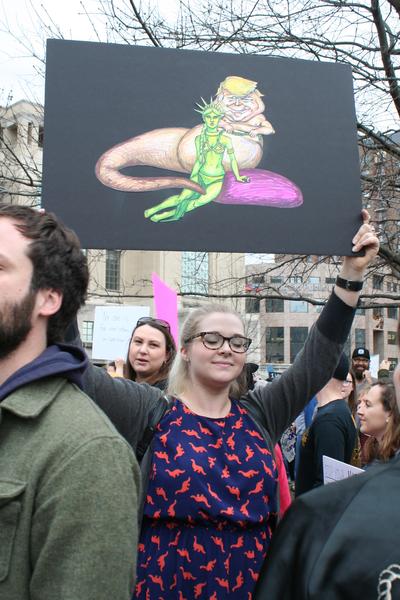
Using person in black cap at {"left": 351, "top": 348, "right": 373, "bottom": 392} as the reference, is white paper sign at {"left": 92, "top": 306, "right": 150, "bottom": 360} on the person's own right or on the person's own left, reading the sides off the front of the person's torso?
on the person's own right

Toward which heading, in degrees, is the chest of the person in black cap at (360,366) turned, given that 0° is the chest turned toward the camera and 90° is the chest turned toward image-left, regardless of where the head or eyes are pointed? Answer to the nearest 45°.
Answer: approximately 0°

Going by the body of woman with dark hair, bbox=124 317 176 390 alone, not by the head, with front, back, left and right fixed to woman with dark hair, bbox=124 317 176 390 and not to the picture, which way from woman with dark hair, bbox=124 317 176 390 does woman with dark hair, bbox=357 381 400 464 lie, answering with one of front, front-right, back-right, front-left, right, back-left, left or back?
back-left

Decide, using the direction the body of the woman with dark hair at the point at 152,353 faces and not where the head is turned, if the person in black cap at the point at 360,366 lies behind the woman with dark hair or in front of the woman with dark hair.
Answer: behind

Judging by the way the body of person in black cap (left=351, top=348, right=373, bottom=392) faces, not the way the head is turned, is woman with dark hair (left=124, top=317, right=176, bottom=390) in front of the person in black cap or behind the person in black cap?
in front

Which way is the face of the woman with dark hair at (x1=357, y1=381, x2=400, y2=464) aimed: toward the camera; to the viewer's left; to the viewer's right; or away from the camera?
to the viewer's left

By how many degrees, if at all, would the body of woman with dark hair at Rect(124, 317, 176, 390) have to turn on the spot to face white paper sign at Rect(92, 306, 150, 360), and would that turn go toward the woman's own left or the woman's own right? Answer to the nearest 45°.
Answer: approximately 135° to the woman's own right
